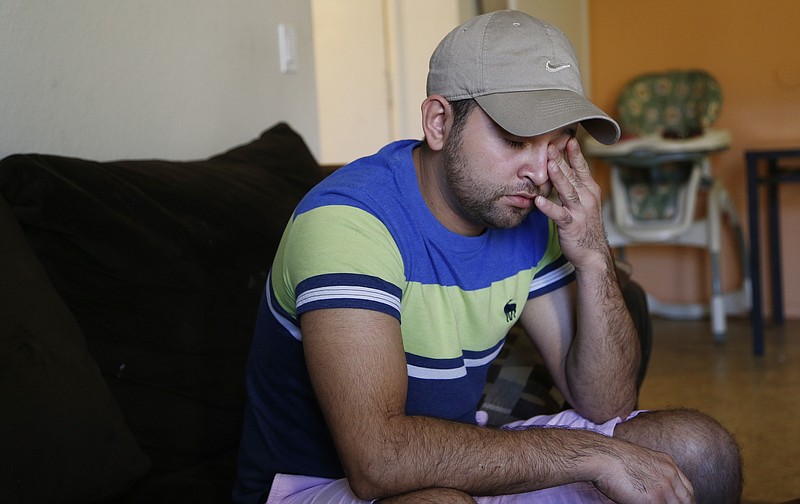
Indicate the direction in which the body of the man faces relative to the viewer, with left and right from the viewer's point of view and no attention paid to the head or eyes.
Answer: facing the viewer and to the right of the viewer

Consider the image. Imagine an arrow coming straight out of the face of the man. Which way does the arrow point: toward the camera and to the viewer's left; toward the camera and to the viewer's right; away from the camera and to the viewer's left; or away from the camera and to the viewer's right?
toward the camera and to the viewer's right

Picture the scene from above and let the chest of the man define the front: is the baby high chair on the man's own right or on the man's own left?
on the man's own left
